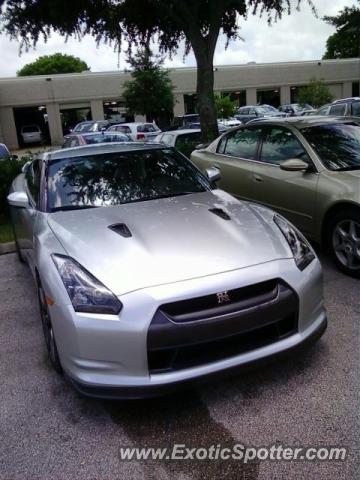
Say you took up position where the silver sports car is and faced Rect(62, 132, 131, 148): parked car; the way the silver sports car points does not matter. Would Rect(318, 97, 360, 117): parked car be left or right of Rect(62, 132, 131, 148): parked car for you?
right

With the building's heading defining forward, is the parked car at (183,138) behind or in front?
in front

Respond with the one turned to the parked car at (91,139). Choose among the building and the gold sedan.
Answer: the building

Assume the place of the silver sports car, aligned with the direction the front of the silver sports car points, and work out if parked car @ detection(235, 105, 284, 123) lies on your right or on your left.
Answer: on your left

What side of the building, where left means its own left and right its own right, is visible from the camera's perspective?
front

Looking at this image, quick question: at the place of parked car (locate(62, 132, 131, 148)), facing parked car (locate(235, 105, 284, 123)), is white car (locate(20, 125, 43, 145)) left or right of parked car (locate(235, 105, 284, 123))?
left

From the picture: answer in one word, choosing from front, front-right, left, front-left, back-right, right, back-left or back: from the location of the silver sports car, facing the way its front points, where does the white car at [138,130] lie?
back-left

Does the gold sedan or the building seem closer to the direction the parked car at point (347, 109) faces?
the building

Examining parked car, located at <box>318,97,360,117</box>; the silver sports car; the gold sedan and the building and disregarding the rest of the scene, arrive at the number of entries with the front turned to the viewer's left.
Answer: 1

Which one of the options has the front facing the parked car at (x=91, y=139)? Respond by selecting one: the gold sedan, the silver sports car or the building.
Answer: the building
